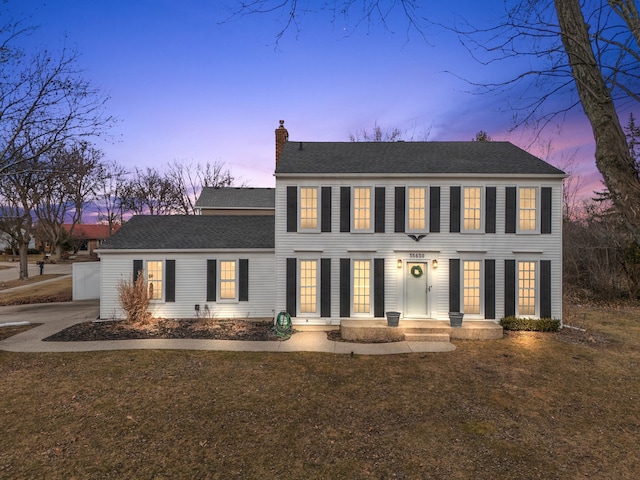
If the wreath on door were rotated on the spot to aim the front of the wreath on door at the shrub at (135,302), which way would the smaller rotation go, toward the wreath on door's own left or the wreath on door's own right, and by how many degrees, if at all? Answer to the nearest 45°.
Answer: approximately 90° to the wreath on door's own right

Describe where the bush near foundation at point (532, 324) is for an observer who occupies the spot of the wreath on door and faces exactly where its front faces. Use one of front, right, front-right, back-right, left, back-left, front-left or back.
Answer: left

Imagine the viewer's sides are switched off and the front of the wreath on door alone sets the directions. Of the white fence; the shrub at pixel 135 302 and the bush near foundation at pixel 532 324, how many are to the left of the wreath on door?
1

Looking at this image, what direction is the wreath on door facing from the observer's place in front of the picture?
facing the viewer

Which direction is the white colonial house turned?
toward the camera

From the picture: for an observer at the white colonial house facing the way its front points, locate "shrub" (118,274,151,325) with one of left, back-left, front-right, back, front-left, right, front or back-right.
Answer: right

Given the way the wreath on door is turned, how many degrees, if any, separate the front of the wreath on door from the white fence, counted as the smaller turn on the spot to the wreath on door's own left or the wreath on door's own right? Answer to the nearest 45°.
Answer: approximately 90° to the wreath on door's own right

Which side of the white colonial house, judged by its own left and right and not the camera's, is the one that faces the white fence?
right
